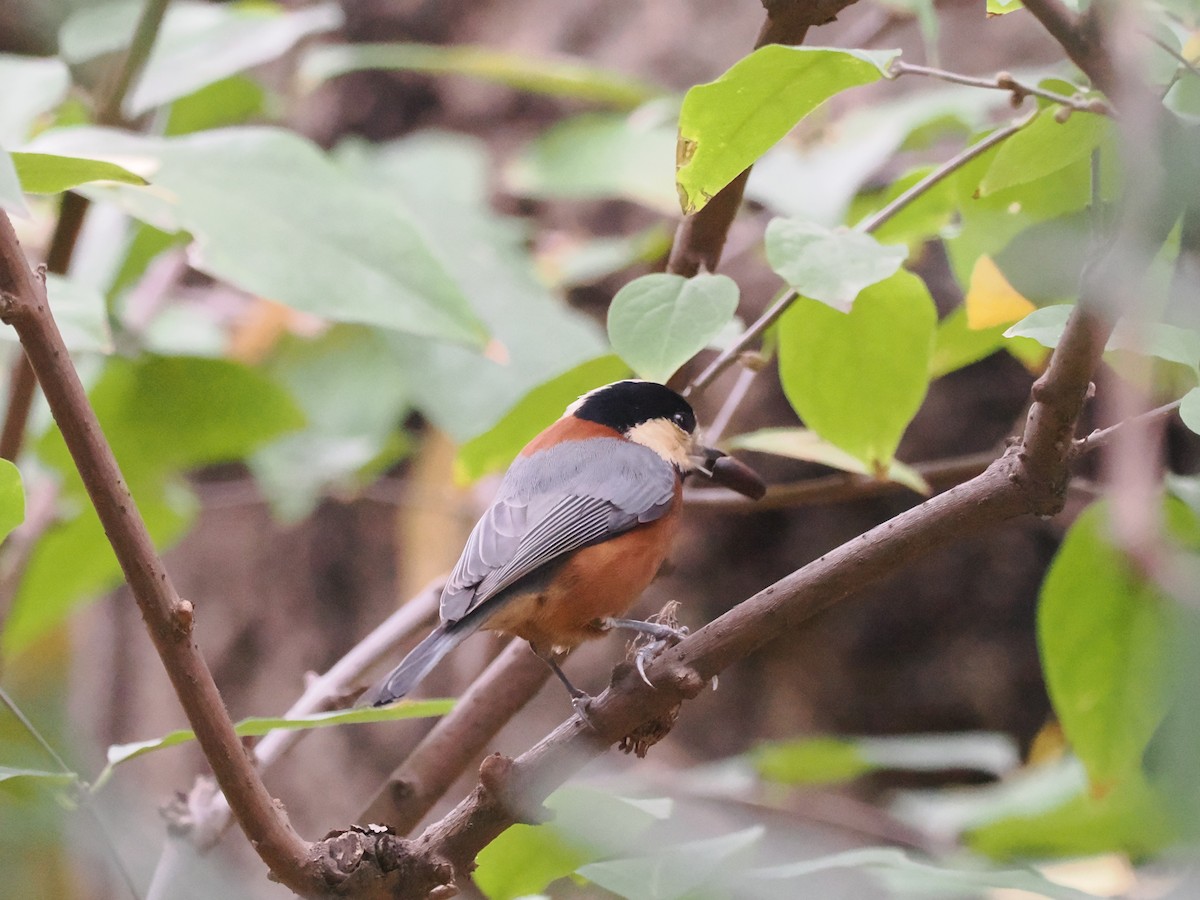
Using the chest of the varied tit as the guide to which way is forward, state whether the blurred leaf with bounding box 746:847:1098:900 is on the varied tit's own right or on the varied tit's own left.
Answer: on the varied tit's own right

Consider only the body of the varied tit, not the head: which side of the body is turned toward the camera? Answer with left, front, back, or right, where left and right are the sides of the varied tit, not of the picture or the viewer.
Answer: right

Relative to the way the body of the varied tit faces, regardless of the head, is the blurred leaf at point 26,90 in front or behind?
behind

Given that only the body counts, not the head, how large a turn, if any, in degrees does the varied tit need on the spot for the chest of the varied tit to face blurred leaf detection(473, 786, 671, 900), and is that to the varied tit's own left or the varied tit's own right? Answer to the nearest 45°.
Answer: approximately 90° to the varied tit's own right

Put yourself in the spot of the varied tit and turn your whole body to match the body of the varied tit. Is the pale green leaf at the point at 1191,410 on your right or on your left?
on your right

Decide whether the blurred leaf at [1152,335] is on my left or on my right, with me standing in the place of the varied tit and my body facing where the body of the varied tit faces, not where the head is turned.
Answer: on my right

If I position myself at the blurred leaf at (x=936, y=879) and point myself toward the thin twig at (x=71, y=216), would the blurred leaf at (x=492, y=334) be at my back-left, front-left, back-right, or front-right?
front-right
